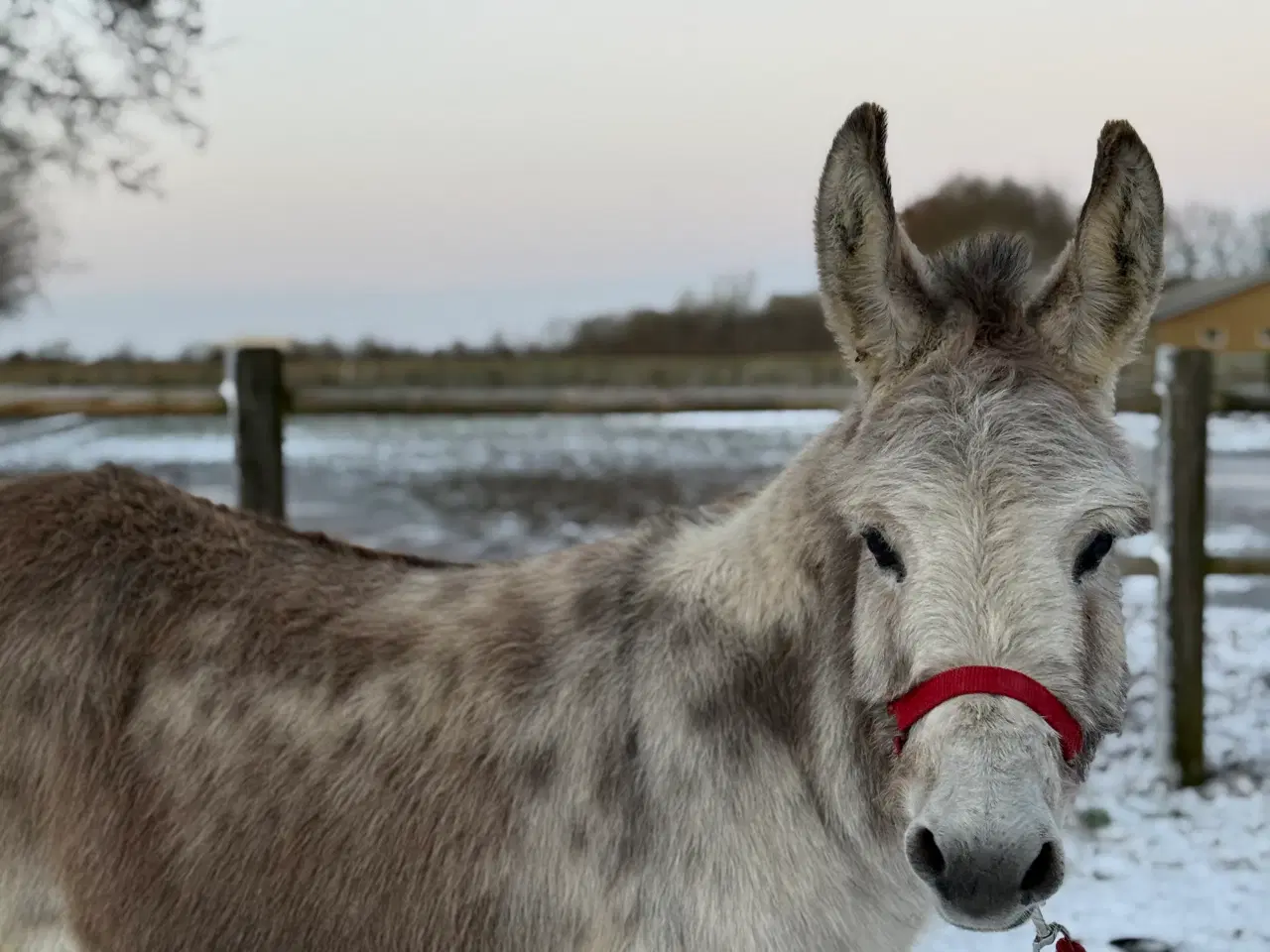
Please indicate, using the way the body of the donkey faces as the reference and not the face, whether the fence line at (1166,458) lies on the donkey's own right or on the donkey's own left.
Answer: on the donkey's own left

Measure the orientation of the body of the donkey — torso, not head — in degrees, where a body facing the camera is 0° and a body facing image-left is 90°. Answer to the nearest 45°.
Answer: approximately 270°

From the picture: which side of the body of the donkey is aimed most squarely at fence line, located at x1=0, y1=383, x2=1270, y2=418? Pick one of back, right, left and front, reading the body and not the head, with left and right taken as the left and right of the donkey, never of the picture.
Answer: left
